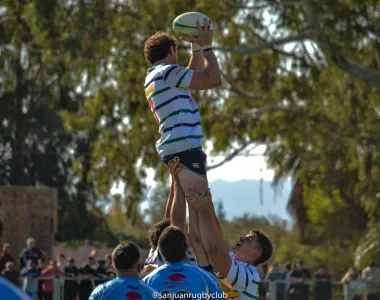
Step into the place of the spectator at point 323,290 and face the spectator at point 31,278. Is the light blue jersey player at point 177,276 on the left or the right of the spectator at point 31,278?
left

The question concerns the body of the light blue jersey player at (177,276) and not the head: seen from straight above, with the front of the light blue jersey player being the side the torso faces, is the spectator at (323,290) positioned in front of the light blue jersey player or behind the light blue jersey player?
in front

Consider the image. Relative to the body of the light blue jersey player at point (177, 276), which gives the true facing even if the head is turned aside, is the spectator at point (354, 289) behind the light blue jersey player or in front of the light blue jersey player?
in front

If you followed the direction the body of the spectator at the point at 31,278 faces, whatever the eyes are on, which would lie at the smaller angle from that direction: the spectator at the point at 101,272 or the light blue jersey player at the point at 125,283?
the light blue jersey player

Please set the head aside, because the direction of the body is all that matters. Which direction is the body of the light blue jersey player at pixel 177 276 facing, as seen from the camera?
away from the camera

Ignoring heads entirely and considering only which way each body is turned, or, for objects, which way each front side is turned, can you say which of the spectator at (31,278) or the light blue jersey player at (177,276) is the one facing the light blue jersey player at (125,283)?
the spectator

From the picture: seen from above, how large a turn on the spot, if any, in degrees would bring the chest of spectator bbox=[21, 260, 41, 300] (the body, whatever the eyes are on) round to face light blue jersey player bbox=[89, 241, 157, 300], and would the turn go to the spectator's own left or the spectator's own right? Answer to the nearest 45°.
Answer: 0° — they already face them

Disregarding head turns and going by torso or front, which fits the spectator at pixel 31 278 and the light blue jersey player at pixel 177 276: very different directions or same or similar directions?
very different directions

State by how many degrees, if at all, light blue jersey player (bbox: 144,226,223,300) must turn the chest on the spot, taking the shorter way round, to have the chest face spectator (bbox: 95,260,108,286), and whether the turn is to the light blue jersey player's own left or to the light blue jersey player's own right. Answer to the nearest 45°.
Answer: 0° — they already face them

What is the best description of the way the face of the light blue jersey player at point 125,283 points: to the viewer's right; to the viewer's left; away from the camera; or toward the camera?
away from the camera

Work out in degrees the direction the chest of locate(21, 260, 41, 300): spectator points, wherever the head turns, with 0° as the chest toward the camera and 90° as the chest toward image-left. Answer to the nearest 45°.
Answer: approximately 0°

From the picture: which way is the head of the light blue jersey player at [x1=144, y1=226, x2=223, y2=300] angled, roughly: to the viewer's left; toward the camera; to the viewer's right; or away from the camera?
away from the camera

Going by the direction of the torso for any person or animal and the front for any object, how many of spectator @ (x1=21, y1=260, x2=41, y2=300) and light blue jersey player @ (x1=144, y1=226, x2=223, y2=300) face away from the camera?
1
